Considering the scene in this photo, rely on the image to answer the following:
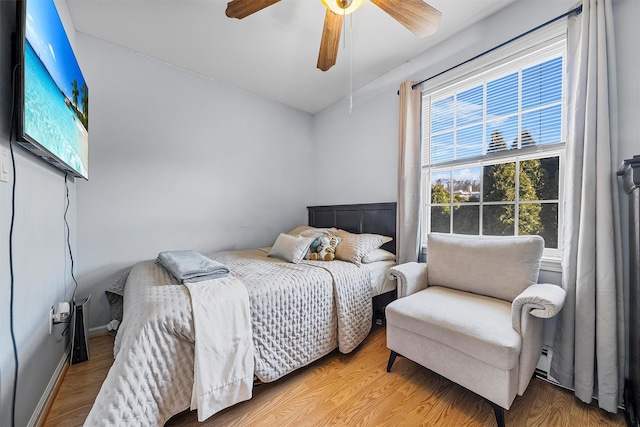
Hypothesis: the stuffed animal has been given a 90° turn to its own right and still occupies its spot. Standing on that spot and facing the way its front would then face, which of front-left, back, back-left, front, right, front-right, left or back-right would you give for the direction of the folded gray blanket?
left

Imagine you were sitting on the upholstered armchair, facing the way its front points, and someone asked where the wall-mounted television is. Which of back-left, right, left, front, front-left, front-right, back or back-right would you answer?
front

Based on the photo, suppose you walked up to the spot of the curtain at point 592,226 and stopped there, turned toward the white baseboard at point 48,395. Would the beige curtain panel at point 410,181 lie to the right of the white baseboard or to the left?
right

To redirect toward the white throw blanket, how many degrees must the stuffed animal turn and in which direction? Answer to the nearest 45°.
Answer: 0° — it already faces it

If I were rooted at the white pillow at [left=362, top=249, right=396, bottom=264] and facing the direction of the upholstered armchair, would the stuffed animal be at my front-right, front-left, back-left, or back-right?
back-right

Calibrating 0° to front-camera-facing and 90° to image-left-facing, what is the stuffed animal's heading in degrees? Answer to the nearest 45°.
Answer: approximately 45°

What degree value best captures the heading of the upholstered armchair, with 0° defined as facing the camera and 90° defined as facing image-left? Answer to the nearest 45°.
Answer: approximately 45°

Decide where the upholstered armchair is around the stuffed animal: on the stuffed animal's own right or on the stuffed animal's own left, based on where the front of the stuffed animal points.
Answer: on the stuffed animal's own left

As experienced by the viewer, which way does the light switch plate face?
facing the viewer and to the right of the viewer

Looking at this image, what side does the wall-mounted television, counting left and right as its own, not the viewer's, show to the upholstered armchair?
front

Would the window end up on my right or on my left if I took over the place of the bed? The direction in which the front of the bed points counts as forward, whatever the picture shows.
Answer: on my left

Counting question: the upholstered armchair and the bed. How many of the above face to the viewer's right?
0

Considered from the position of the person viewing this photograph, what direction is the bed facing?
facing the viewer and to the left of the viewer

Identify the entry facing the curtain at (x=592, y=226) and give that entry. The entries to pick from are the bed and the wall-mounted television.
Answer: the wall-mounted television

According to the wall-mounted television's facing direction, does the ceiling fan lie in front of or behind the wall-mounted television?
in front
